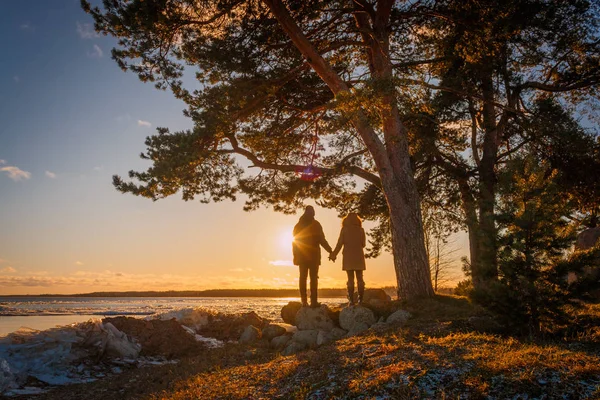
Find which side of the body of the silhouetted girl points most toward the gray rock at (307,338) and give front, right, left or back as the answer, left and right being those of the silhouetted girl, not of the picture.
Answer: back

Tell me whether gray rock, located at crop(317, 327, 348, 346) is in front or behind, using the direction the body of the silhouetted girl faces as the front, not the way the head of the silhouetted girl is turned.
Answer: behind

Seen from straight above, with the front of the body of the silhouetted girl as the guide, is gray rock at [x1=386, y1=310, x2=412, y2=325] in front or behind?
behind

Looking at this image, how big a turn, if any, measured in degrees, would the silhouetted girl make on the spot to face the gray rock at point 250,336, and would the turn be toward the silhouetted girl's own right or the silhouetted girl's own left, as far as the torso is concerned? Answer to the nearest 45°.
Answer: approximately 90° to the silhouetted girl's own left

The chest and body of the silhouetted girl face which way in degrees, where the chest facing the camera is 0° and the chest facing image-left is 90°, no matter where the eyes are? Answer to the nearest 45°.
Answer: approximately 180°

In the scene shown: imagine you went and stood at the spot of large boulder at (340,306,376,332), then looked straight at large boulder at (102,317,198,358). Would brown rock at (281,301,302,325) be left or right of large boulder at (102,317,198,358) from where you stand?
right

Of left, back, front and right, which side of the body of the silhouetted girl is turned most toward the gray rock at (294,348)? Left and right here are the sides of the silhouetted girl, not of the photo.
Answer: back
